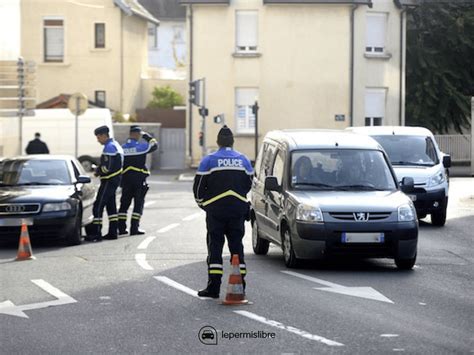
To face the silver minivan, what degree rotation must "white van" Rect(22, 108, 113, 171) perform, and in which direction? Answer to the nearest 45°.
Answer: approximately 90° to its left

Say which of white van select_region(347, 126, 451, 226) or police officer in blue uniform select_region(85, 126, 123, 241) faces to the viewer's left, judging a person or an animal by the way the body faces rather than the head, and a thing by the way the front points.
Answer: the police officer in blue uniform

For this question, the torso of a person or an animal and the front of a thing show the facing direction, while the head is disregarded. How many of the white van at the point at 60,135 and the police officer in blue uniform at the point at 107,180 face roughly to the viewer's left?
2

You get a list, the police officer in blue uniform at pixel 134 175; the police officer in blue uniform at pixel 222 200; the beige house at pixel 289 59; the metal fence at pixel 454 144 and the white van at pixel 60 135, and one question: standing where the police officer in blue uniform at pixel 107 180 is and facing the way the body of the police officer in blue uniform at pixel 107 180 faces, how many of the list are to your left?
1

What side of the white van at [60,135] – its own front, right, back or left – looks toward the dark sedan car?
left

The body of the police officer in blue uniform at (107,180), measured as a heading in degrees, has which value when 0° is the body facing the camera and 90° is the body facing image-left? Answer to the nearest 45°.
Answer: approximately 90°

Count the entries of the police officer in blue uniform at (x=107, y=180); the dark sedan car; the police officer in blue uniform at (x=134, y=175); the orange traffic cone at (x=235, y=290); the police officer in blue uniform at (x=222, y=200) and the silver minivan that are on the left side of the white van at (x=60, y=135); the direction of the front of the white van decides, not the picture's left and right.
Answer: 6

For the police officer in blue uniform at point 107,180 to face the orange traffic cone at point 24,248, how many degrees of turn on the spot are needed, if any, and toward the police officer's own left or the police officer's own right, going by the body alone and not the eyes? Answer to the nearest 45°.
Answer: approximately 90° to the police officer's own left

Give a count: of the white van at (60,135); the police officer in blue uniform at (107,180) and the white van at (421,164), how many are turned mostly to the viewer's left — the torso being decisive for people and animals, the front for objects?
2

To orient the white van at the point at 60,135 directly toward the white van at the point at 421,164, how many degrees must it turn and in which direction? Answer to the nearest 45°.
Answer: approximately 90° to its left

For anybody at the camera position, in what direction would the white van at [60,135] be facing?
facing to the left of the viewer

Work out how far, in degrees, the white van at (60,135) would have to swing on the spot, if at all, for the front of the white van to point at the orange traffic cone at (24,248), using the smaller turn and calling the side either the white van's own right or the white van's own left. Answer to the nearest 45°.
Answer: approximately 90° to the white van's own left

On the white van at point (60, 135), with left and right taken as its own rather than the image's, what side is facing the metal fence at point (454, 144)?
back

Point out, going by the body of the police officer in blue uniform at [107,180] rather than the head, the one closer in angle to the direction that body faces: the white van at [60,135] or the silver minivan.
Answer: the white van
